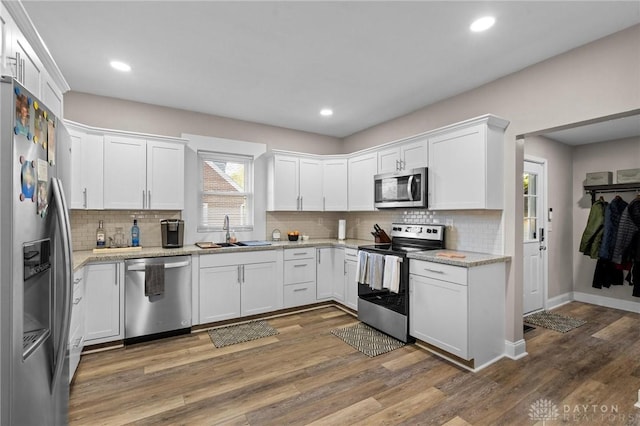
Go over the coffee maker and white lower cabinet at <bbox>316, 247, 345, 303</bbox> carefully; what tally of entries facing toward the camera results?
2

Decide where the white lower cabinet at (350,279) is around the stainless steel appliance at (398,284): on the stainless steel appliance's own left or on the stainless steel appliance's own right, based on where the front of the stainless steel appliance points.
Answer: on the stainless steel appliance's own right

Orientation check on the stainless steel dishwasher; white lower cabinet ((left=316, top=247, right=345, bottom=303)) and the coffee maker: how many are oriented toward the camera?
3

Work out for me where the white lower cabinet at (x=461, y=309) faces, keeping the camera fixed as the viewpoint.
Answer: facing the viewer and to the left of the viewer

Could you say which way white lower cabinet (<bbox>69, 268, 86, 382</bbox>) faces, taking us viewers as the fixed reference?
facing to the right of the viewer

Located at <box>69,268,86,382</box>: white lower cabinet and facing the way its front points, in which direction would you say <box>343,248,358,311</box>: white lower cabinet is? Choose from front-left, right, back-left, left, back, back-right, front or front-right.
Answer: front

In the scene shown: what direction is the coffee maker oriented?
toward the camera

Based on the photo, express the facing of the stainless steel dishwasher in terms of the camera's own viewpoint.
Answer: facing the viewer

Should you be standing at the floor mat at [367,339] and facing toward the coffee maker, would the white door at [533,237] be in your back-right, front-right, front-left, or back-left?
back-right
